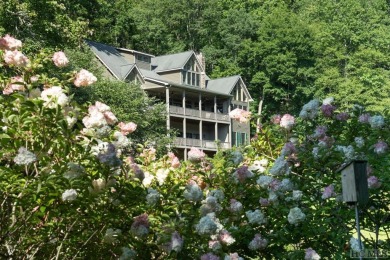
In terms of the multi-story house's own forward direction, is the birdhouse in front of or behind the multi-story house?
in front

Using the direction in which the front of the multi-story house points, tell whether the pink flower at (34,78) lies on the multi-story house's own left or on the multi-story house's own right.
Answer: on the multi-story house's own right

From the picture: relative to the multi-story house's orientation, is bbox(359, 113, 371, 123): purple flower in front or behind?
in front

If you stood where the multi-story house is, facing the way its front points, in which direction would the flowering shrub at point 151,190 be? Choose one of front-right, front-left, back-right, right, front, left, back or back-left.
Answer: front-right
